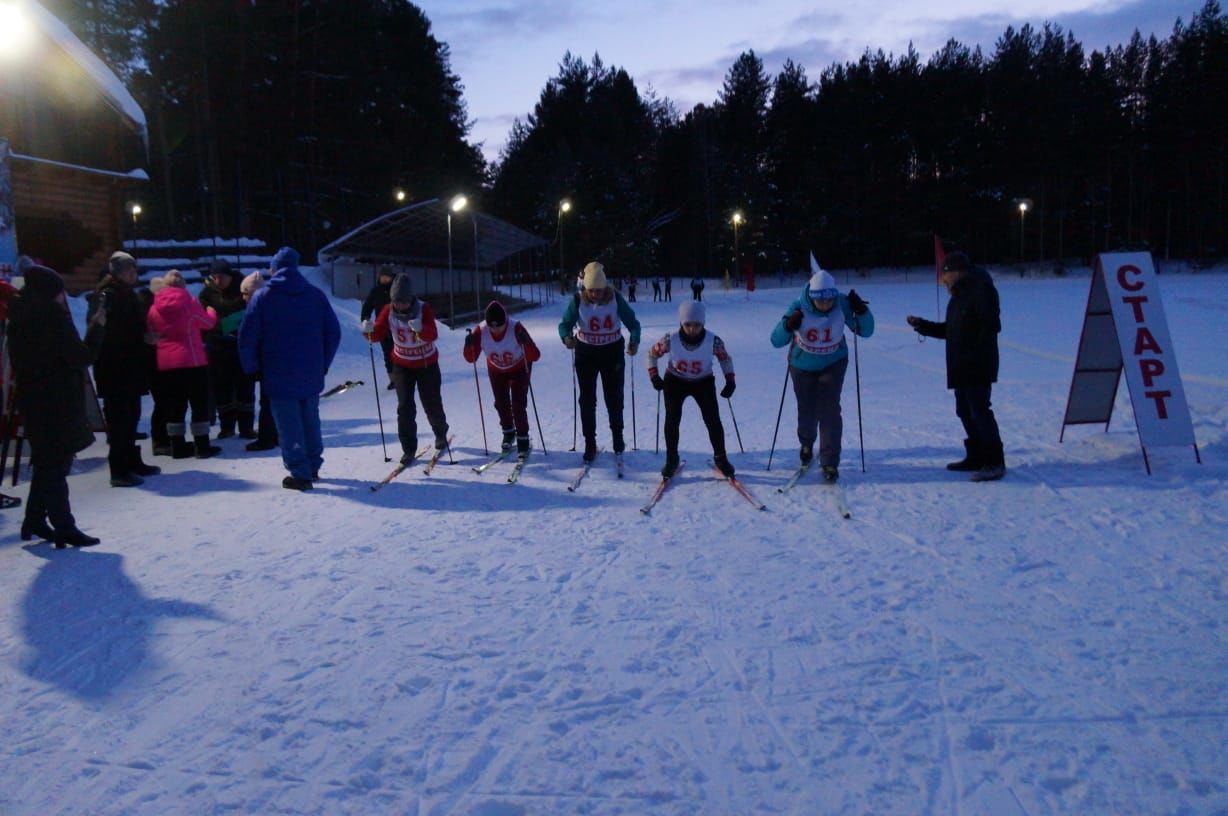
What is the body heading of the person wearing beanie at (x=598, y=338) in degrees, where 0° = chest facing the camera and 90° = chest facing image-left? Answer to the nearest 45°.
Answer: approximately 0°

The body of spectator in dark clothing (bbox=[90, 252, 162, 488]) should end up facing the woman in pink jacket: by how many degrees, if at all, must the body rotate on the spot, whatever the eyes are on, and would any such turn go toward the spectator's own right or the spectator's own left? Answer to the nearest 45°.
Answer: approximately 45° to the spectator's own left

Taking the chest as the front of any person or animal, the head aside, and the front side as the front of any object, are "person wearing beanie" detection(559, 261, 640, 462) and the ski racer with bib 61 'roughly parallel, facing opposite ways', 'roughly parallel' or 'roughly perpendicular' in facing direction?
roughly parallel

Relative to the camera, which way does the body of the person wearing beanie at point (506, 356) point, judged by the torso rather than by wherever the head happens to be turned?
toward the camera

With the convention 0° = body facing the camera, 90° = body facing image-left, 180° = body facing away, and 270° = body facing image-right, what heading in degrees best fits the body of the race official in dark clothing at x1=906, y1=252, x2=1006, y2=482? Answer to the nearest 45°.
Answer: approximately 90°

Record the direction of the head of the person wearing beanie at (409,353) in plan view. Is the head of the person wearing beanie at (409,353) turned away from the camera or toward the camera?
toward the camera

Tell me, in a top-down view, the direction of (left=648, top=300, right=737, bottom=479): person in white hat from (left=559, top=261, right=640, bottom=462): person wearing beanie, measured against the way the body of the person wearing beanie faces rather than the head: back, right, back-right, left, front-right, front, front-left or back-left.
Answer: front-left

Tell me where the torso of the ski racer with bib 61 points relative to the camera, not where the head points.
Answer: toward the camera

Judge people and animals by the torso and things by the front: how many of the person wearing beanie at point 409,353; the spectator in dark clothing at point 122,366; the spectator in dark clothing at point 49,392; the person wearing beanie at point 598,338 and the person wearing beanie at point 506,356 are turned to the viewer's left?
0

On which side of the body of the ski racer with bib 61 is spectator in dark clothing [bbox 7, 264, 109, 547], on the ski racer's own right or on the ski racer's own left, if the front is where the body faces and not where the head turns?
on the ski racer's own right

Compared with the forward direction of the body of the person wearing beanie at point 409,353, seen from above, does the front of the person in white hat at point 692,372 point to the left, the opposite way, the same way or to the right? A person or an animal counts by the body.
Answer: the same way

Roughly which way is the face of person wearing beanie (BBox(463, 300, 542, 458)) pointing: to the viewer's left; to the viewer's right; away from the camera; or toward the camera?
toward the camera

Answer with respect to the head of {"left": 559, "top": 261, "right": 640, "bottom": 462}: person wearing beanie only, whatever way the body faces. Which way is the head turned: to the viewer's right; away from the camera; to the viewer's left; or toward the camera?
toward the camera

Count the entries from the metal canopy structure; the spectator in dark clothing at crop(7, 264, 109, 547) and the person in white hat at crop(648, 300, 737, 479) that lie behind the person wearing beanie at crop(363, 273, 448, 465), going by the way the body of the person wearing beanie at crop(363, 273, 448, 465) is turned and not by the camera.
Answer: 1

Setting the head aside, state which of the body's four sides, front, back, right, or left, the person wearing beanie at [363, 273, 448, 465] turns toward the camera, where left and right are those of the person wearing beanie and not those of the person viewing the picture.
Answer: front

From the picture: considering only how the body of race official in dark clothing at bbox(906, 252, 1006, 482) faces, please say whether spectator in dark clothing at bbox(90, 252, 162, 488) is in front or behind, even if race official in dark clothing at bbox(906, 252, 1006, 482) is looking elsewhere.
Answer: in front

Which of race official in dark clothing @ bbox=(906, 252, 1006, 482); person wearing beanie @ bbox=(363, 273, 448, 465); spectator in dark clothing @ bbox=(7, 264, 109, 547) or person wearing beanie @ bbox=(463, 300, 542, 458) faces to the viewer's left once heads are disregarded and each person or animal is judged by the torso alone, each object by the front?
race official in dark clothing @ bbox=(906, 252, 1006, 482)
